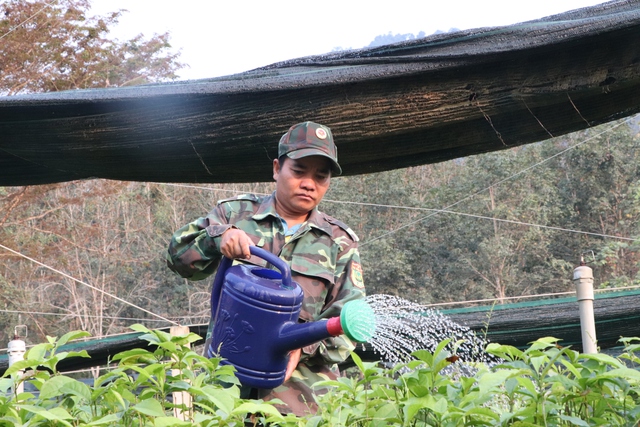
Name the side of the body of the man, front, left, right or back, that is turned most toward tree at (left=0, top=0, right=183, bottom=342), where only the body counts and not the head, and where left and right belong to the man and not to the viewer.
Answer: back

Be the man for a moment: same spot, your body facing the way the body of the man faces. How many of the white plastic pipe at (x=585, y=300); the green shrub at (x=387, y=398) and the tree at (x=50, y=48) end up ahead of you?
1

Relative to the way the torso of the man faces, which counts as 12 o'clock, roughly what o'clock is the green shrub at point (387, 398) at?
The green shrub is roughly at 12 o'clock from the man.

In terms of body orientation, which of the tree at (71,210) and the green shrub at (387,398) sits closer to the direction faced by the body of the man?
the green shrub

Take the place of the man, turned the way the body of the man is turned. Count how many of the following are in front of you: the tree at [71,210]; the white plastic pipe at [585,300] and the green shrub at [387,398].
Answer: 1

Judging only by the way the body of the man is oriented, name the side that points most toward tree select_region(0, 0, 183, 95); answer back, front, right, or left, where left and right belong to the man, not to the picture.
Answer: back

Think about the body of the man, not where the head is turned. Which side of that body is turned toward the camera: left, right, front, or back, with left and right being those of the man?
front

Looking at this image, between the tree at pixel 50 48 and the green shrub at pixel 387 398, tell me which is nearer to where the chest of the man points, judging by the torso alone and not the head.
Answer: the green shrub

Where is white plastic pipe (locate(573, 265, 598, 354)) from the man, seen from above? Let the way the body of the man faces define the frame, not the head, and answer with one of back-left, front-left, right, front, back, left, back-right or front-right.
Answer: back-left
